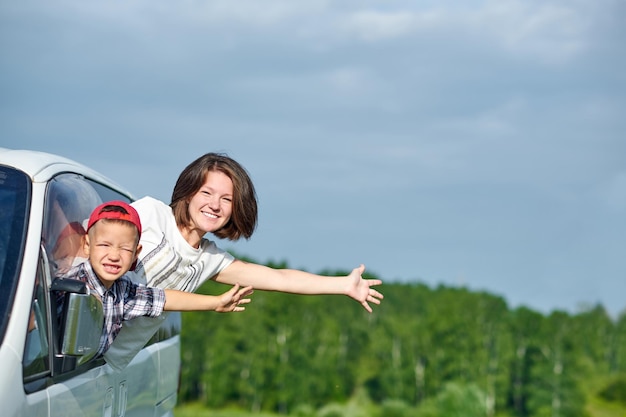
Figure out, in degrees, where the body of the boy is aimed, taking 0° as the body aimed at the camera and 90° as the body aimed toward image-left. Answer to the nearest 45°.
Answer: approximately 0°

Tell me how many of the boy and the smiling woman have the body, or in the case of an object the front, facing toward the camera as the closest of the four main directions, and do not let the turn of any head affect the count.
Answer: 2

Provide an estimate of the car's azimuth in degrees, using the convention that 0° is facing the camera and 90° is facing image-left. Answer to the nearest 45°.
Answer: approximately 45°

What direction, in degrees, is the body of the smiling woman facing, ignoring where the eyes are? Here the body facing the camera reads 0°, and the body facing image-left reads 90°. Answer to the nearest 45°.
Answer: approximately 0°
